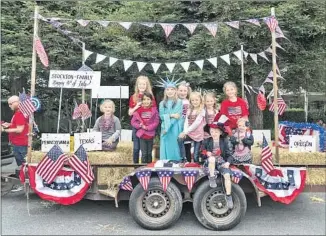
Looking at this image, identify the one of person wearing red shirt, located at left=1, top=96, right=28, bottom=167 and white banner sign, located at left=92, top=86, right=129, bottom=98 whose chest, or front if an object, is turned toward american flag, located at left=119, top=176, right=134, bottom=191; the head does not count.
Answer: the white banner sign

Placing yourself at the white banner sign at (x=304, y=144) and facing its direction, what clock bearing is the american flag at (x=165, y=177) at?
The american flag is roughly at 2 o'clock from the white banner sign.

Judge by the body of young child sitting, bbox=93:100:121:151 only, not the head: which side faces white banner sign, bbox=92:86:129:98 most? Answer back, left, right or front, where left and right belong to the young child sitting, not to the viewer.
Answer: back
